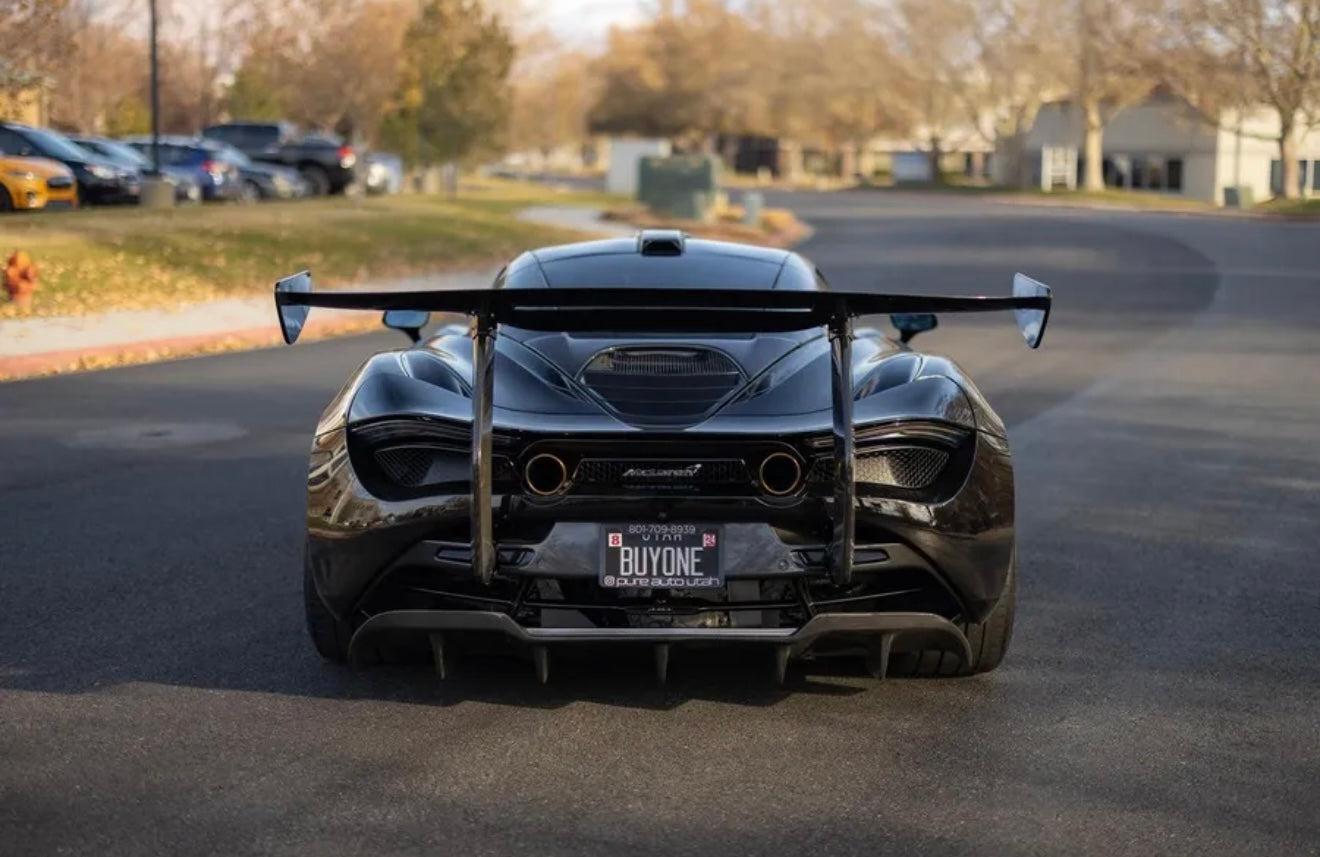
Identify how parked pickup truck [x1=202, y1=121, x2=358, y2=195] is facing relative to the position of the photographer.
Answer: facing away from the viewer and to the left of the viewer

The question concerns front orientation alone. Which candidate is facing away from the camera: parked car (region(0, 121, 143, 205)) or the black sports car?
the black sports car

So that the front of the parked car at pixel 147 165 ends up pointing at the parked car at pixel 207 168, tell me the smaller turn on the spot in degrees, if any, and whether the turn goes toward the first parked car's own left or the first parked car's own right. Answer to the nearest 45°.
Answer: approximately 90° to the first parked car's own left

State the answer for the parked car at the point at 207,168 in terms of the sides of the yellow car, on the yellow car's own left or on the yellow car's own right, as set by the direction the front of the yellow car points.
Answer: on the yellow car's own left

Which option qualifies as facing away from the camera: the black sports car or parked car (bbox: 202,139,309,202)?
the black sports car

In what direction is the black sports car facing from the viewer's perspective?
away from the camera

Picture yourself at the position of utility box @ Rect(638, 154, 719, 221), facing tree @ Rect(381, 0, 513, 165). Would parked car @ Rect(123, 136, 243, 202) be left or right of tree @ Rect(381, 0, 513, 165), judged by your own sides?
left

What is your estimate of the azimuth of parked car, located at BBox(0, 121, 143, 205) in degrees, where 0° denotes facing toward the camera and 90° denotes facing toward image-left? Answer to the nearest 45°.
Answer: approximately 315°

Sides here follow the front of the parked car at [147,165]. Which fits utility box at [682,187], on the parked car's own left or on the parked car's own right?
on the parked car's own left
